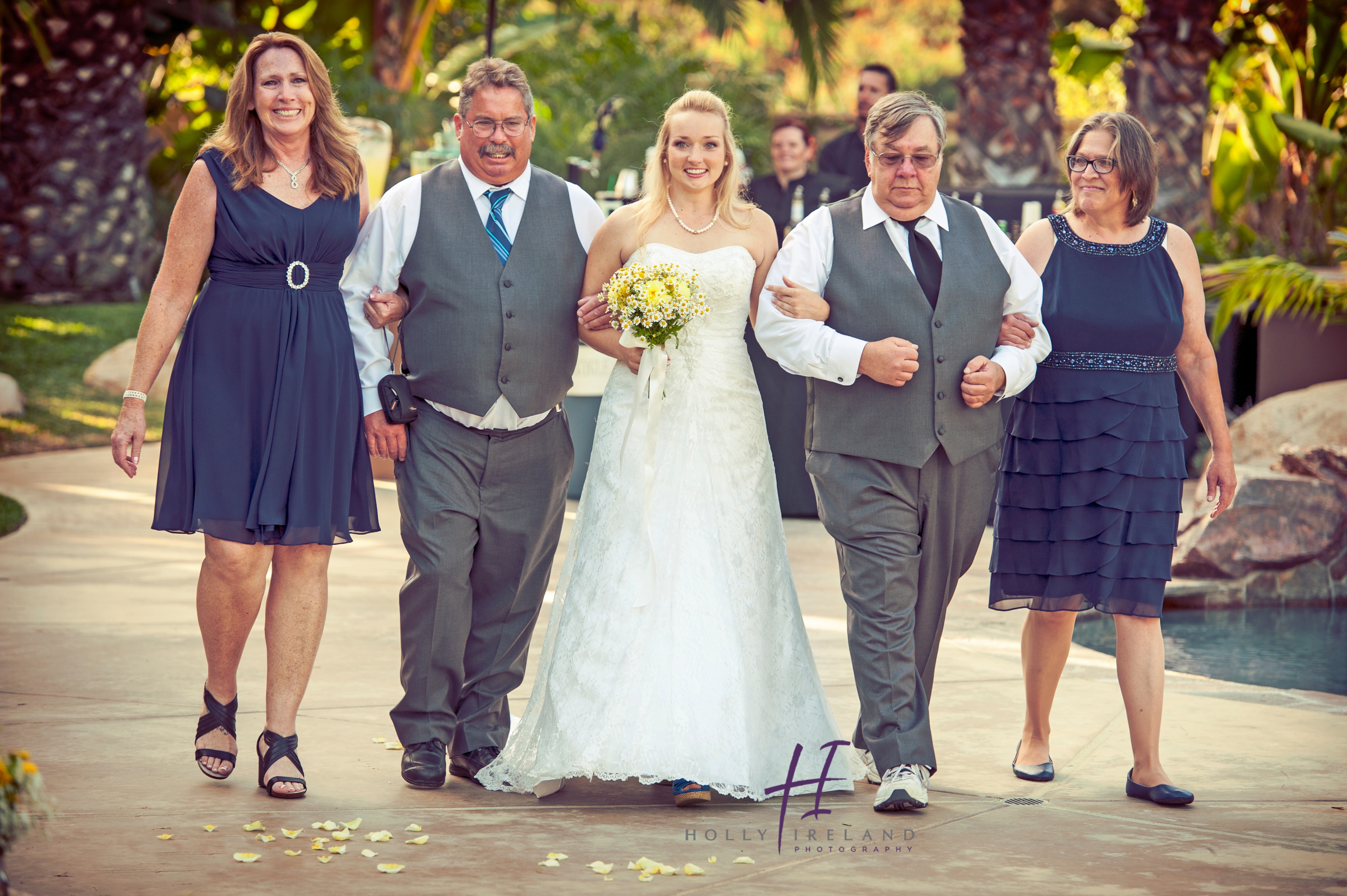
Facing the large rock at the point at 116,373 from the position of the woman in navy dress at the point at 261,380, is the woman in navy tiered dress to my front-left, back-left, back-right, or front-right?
back-right

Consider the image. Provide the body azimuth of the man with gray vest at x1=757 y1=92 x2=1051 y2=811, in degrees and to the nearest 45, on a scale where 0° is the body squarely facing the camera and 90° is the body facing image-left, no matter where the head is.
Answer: approximately 0°

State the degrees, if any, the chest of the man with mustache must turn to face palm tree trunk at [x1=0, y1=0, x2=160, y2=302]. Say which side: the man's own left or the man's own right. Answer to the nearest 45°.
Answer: approximately 180°

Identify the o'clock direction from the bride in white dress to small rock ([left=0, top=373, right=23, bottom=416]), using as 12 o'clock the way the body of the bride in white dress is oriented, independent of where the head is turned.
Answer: The small rock is roughly at 5 o'clock from the bride in white dress.
